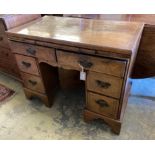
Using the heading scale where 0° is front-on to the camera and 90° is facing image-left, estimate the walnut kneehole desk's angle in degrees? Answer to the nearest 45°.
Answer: approximately 45°

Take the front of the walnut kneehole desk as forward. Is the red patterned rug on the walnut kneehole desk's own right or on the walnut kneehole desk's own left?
on the walnut kneehole desk's own right
